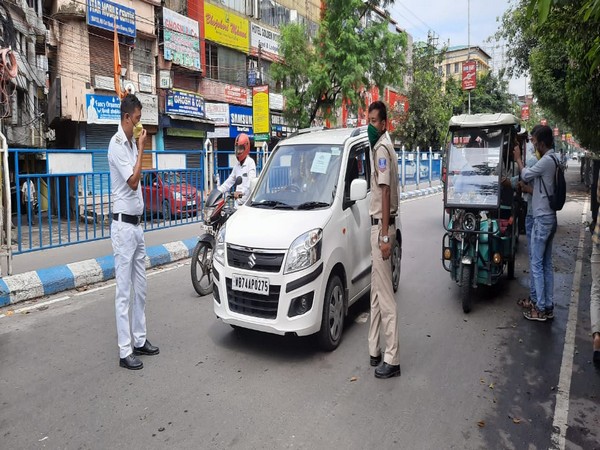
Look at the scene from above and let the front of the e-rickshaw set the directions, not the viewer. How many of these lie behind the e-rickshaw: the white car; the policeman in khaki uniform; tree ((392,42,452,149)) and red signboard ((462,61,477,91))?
2

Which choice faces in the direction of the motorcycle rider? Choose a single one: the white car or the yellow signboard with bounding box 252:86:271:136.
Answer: the yellow signboard

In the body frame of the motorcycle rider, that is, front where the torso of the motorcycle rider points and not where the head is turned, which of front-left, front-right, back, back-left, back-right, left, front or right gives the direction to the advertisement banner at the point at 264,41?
back-right

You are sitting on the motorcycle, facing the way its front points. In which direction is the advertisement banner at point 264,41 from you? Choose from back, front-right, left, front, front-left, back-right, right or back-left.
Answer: back-right

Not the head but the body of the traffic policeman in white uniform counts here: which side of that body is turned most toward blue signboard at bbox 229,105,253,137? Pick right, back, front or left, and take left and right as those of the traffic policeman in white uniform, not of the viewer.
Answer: left

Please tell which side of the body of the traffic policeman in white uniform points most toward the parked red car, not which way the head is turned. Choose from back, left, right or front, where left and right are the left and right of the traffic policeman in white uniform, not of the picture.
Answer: left

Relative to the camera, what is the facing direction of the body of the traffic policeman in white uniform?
to the viewer's right

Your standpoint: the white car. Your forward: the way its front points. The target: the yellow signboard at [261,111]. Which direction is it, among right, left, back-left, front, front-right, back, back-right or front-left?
back-right

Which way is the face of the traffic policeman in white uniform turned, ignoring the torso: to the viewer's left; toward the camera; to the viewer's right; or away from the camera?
to the viewer's right
